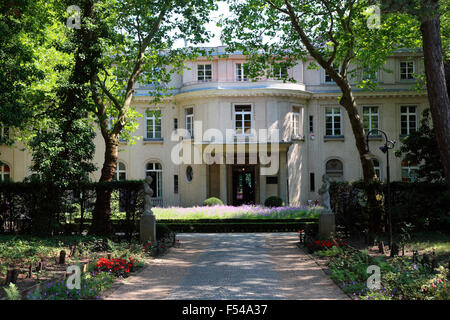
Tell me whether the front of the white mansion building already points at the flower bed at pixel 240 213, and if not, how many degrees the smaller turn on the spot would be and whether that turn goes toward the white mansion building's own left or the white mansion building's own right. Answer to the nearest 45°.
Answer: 0° — it already faces it

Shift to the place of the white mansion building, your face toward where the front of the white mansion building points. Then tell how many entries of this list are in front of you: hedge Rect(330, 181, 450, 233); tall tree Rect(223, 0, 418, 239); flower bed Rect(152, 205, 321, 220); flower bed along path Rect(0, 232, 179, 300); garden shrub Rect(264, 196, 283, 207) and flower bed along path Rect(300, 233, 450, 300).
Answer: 6

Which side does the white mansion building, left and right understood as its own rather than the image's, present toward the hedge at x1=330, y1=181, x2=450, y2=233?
front

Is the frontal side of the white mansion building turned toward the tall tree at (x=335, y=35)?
yes

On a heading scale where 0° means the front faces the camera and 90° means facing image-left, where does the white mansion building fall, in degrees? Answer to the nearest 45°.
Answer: approximately 0°

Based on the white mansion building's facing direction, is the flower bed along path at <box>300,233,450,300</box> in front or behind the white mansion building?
in front

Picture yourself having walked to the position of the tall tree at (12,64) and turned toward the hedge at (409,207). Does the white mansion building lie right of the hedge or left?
left

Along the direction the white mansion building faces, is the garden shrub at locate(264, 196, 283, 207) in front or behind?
in front
